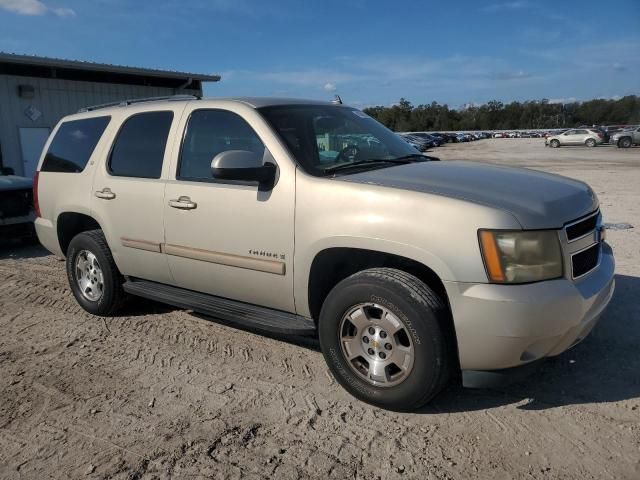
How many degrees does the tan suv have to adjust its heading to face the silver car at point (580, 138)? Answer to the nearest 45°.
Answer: approximately 90° to its left

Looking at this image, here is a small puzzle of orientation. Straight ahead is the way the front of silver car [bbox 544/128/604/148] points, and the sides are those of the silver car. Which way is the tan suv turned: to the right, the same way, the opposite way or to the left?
the opposite way

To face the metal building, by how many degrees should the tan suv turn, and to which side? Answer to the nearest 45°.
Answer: approximately 180°

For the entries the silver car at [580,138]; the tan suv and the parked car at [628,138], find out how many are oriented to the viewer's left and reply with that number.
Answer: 2

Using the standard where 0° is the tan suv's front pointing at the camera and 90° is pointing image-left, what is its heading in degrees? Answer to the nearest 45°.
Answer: approximately 315°

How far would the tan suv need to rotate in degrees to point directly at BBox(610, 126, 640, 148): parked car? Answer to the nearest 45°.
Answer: approximately 90° to its left

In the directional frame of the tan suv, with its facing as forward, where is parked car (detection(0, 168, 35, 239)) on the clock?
The parked car is roughly at 6 o'clock from the tan suv.

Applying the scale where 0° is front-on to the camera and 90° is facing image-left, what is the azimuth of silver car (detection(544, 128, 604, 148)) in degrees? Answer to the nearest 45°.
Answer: approximately 90°

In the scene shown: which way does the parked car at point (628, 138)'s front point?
to the viewer's left
